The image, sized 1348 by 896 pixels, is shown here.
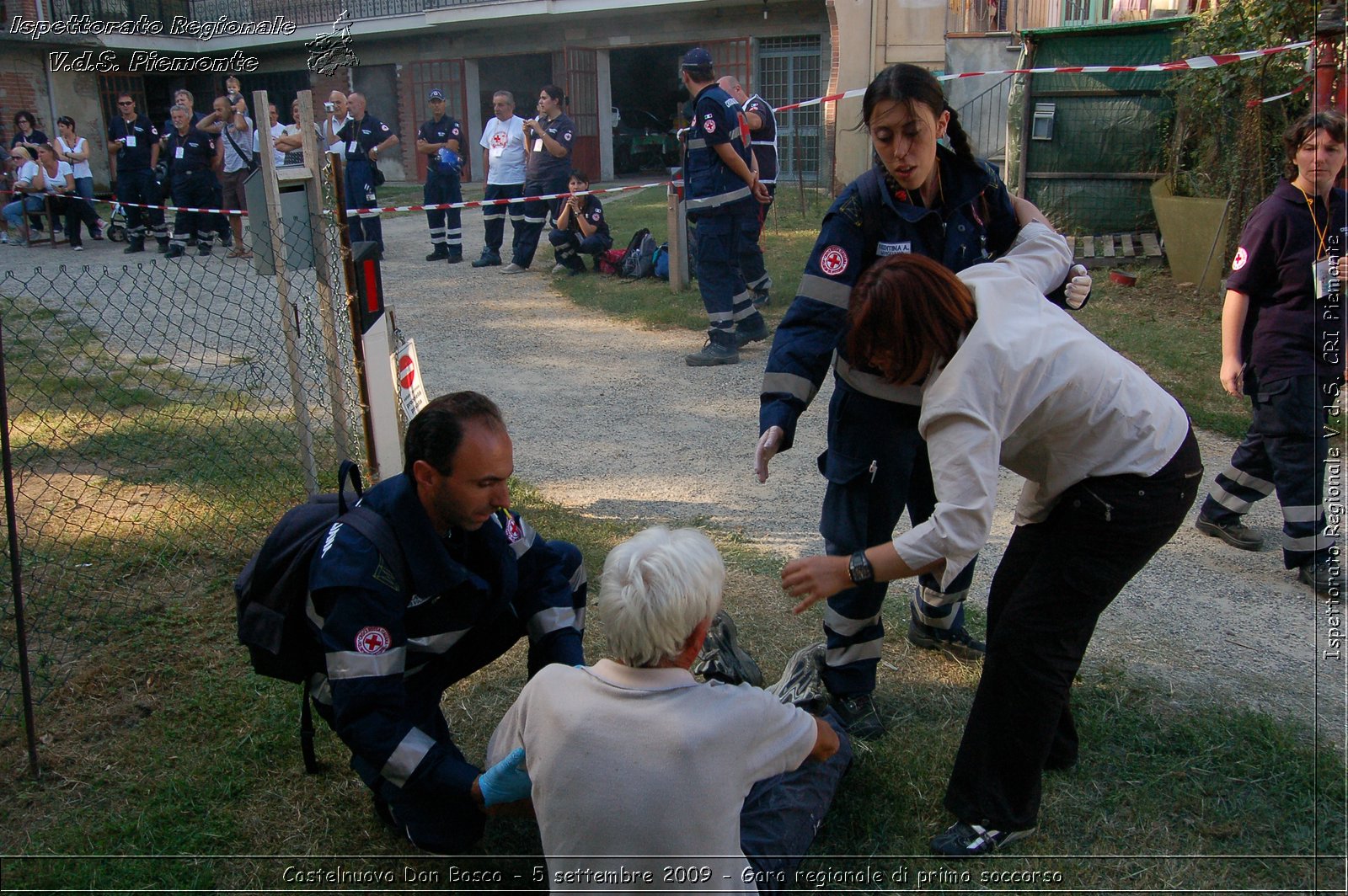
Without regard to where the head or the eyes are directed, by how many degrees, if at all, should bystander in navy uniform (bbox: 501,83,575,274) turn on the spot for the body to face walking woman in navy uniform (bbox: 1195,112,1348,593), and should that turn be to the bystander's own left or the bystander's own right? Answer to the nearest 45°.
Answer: approximately 45° to the bystander's own left

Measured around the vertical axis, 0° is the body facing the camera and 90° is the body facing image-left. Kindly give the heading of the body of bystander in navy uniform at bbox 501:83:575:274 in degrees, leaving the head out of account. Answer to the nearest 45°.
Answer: approximately 45°

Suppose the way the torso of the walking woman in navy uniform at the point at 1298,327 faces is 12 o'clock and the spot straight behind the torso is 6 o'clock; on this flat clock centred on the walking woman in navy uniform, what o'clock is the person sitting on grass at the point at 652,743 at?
The person sitting on grass is roughly at 2 o'clock from the walking woman in navy uniform.

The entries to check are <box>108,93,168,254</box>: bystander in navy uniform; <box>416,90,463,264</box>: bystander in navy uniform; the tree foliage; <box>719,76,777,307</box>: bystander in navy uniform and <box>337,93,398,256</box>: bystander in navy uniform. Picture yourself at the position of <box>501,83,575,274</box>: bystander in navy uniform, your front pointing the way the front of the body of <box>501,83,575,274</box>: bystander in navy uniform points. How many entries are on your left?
2

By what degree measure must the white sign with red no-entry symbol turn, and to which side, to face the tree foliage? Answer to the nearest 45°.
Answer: approximately 90° to its left

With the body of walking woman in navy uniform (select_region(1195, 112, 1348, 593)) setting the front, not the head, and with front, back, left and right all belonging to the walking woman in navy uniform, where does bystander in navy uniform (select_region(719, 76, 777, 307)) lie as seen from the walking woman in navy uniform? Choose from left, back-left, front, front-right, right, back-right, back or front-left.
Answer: back

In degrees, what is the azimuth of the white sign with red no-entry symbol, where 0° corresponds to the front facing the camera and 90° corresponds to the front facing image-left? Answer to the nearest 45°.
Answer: approximately 315°

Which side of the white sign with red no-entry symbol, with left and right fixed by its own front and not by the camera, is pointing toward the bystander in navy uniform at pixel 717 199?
left

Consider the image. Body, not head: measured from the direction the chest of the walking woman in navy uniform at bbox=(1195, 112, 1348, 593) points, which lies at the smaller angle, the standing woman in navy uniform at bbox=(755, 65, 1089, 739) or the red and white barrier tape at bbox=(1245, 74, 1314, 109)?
the standing woman in navy uniform

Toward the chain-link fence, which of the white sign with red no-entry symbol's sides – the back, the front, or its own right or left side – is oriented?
right

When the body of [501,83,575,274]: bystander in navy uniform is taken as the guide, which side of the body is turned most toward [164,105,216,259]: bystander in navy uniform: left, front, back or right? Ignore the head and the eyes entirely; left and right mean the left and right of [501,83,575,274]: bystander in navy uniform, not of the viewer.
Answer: right
